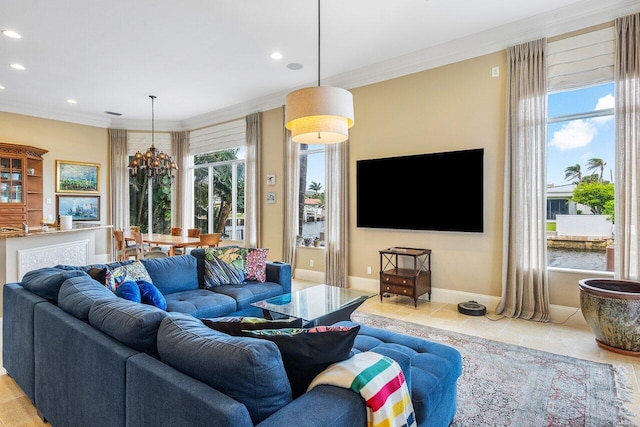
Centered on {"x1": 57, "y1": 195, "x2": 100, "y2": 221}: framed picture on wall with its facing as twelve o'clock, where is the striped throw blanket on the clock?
The striped throw blanket is roughly at 12 o'clock from the framed picture on wall.

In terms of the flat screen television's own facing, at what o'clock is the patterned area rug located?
The patterned area rug is roughly at 10 o'clock from the flat screen television.

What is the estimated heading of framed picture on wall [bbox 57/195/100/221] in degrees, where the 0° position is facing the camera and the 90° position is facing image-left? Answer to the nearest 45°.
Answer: approximately 0°

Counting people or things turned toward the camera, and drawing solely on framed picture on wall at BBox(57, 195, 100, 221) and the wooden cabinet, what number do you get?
2

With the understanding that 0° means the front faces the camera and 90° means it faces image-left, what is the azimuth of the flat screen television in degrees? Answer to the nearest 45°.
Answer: approximately 45°

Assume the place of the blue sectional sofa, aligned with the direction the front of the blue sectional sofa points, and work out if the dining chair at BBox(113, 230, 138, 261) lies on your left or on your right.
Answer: on your left

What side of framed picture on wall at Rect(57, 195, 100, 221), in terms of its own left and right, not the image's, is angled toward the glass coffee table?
front

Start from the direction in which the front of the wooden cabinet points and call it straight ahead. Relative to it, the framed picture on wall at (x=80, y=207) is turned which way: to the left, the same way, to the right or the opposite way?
the same way

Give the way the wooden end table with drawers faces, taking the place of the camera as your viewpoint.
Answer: facing the viewer and to the left of the viewer

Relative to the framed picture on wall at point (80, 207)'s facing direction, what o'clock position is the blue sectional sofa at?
The blue sectional sofa is roughly at 12 o'clock from the framed picture on wall.

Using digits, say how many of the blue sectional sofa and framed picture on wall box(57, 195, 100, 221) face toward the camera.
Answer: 1

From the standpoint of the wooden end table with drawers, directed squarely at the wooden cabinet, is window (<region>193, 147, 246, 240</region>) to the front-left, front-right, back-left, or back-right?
front-right

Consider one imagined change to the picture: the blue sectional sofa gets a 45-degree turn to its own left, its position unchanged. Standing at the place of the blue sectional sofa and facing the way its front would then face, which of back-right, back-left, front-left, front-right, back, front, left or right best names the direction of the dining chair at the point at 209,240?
front

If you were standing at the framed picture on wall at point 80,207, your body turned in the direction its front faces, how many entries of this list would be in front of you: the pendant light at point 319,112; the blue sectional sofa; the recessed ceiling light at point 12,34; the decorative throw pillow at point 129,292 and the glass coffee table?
5

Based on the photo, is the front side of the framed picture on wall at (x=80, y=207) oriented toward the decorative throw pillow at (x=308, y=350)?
yes

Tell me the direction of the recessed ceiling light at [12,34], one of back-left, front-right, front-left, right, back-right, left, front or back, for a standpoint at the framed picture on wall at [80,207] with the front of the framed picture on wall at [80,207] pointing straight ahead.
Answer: front

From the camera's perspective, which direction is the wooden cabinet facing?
toward the camera
